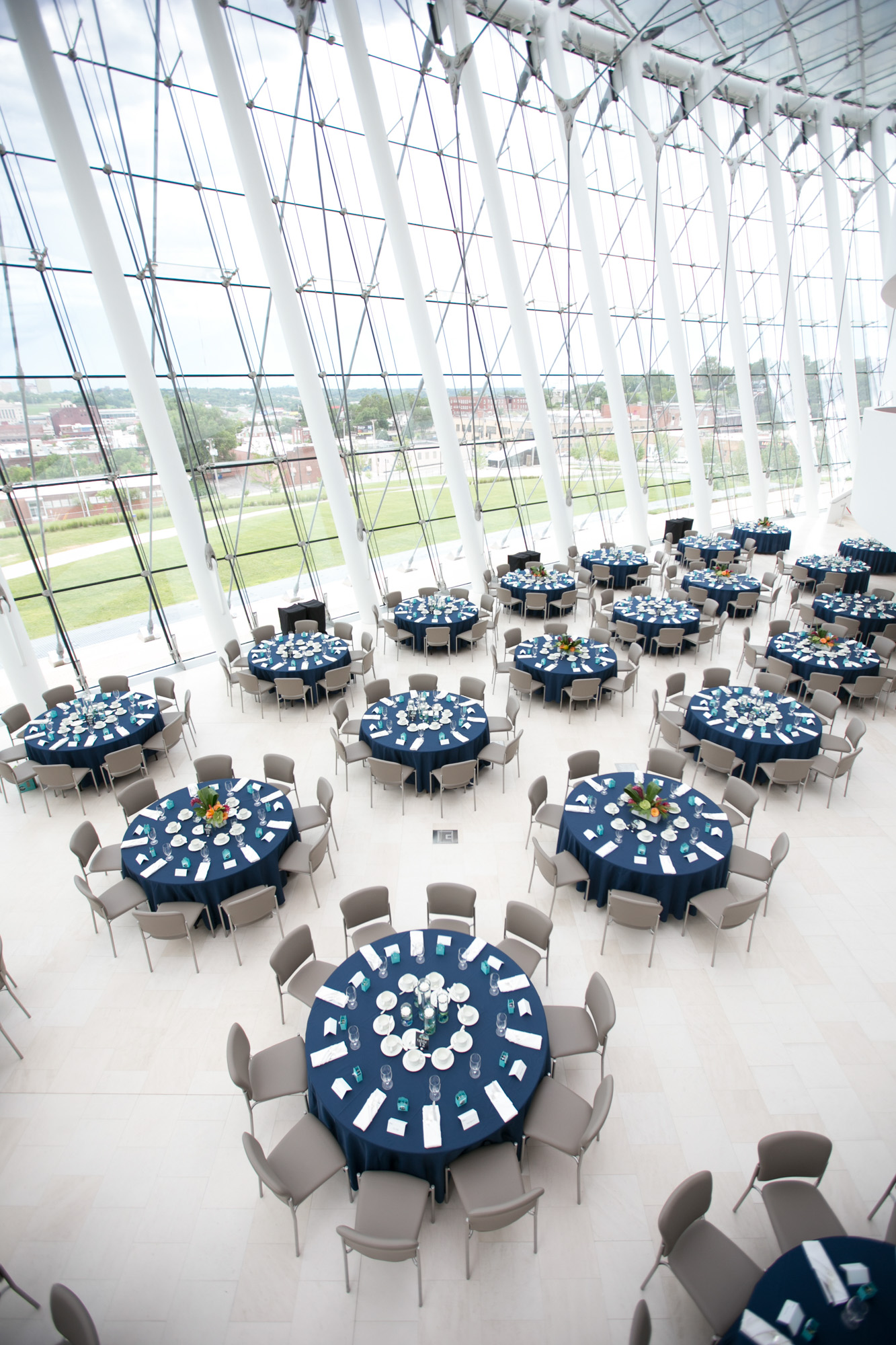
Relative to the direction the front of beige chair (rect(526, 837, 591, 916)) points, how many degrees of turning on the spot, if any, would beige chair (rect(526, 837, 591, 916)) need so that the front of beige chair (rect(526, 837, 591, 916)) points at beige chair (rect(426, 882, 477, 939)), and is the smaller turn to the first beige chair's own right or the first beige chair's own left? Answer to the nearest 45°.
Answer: approximately 180°

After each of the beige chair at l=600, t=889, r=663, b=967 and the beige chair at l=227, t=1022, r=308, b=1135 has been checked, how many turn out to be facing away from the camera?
1

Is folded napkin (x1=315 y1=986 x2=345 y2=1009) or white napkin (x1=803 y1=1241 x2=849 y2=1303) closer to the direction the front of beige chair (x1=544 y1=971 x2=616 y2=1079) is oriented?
the folded napkin

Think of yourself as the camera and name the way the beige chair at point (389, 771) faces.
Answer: facing away from the viewer and to the right of the viewer

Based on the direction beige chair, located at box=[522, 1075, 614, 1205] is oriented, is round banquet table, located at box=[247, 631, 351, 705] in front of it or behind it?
in front

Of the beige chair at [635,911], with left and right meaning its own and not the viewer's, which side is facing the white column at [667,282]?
front

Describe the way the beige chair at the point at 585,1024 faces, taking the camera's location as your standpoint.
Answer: facing to the left of the viewer

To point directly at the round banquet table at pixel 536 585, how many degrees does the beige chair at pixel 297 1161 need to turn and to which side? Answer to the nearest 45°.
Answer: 0° — it already faces it

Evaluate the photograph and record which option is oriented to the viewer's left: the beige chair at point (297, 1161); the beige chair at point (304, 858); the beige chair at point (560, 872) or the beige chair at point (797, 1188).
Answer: the beige chair at point (304, 858)

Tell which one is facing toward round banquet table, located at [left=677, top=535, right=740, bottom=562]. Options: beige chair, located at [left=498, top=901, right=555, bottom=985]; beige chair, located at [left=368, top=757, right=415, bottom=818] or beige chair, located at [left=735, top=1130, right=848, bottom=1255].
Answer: beige chair, located at [left=368, top=757, right=415, bottom=818]

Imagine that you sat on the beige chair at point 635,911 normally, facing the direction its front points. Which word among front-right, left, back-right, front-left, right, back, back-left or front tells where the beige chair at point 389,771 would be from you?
front-left

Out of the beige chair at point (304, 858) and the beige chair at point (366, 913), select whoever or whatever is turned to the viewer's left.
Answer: the beige chair at point (304, 858)

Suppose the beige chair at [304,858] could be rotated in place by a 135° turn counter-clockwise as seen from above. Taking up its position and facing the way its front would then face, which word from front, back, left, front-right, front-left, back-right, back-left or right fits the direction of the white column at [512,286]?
left

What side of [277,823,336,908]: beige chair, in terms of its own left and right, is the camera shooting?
left

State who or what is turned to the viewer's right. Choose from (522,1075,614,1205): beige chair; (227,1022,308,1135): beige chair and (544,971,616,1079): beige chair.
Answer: (227,1022,308,1135): beige chair

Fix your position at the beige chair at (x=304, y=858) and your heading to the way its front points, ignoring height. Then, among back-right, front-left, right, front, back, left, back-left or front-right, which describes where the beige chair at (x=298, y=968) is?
left

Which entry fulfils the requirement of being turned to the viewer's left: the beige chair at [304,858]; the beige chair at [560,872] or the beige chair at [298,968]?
the beige chair at [304,858]

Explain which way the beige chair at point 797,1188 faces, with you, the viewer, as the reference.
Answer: facing the viewer and to the right of the viewer
